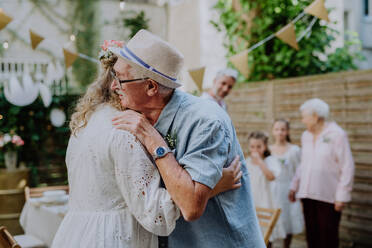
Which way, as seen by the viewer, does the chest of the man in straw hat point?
to the viewer's left

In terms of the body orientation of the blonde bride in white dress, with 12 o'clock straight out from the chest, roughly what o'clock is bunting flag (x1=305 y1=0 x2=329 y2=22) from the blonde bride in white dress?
The bunting flag is roughly at 12 o'clock from the blonde bride in white dress.

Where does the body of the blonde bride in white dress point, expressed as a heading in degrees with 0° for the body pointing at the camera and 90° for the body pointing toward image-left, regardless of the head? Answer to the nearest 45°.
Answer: approximately 225°

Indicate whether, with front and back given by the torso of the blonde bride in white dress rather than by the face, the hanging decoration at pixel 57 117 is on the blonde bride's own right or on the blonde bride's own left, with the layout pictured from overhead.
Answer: on the blonde bride's own left

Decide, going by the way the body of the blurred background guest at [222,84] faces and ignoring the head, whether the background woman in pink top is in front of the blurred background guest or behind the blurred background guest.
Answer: in front

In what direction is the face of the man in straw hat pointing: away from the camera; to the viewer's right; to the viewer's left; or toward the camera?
to the viewer's left

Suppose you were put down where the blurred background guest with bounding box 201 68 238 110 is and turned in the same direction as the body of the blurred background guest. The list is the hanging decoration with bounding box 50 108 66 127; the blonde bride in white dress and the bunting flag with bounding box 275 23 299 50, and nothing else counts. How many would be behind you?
1

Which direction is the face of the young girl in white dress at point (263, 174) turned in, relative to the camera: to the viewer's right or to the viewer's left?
to the viewer's left

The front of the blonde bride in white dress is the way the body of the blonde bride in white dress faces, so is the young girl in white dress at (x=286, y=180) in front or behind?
in front

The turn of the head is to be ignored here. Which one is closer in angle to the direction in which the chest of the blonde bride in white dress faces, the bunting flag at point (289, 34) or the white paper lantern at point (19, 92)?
the bunting flag

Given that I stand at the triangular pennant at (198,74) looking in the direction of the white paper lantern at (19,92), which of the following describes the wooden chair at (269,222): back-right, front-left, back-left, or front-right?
back-left

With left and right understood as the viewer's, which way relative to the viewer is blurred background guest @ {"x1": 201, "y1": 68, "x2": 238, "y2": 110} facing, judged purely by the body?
facing the viewer and to the right of the viewer

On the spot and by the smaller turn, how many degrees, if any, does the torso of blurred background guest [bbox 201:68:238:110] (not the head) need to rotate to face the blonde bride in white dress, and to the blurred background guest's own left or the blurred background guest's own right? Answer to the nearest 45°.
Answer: approximately 45° to the blurred background guest's own right

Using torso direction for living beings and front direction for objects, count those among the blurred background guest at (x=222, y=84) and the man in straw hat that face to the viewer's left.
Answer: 1

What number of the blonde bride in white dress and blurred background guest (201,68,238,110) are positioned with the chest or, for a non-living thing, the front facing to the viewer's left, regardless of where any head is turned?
0

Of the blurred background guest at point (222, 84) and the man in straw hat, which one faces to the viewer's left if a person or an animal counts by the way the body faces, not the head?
the man in straw hat
